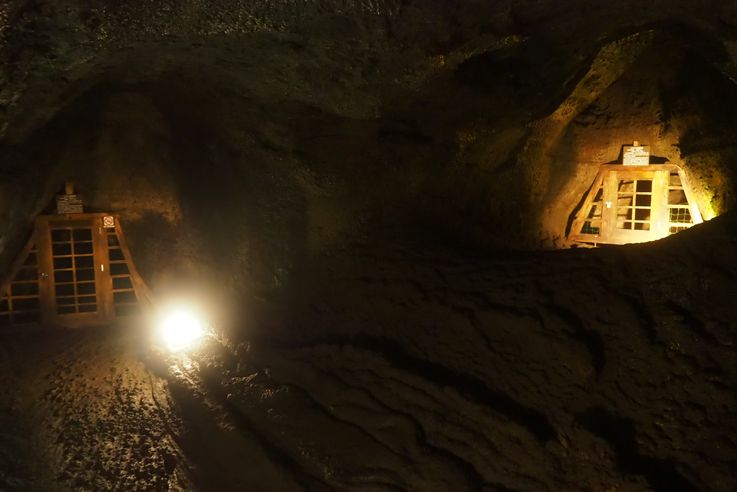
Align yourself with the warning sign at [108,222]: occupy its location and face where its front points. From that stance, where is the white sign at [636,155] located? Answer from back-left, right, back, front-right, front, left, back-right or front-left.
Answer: front-left

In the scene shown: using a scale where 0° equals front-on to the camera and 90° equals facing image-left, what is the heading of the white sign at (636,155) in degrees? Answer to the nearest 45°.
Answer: approximately 0°

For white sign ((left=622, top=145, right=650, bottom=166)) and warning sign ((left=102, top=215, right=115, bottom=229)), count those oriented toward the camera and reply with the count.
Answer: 2

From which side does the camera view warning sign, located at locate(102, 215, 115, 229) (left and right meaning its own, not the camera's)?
front

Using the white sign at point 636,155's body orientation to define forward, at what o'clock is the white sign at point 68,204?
the white sign at point 68,204 is roughly at 2 o'clock from the white sign at point 636,155.

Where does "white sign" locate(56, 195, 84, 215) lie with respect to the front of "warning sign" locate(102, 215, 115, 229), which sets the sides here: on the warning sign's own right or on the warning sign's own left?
on the warning sign's own right
